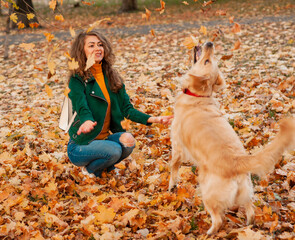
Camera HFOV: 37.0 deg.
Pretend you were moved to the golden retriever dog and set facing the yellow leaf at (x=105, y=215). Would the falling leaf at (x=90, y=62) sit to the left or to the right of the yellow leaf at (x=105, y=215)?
right

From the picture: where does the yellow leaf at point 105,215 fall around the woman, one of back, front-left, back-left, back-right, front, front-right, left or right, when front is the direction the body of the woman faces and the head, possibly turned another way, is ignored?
front-right

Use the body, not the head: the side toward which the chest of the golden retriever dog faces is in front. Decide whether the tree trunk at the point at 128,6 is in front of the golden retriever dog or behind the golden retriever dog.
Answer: in front

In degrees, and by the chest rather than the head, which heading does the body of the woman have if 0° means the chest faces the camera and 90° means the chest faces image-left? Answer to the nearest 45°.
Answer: approximately 315°

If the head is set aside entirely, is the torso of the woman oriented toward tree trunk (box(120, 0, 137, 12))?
no

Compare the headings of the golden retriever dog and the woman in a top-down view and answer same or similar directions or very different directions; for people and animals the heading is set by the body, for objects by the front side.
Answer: very different directions

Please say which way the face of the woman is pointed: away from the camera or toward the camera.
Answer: toward the camera

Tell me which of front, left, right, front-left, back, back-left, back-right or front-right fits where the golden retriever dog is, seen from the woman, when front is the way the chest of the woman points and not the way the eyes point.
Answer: front

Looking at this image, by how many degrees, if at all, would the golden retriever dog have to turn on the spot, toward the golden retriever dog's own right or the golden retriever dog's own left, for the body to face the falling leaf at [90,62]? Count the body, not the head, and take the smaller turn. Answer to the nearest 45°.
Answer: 0° — it already faces it
